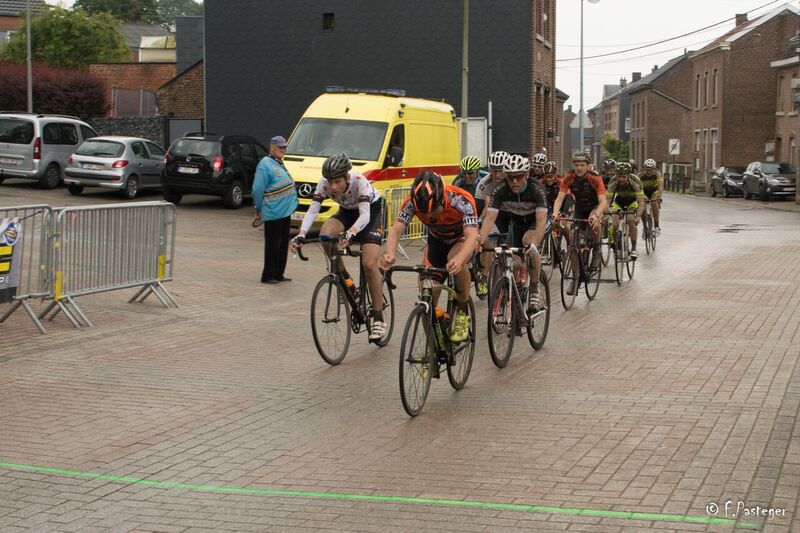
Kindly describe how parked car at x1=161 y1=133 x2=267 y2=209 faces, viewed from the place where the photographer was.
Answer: facing away from the viewer and to the right of the viewer

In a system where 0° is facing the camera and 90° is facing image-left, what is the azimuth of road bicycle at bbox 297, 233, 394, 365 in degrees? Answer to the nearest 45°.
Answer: approximately 45°

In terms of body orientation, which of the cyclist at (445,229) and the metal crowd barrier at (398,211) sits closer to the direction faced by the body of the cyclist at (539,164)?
the cyclist

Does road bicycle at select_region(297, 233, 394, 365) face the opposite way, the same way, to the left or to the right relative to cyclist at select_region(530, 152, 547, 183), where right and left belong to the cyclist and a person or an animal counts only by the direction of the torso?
the same way

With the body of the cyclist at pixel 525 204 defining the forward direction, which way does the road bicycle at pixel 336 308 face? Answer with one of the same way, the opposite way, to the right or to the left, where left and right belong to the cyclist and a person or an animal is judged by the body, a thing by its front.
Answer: the same way

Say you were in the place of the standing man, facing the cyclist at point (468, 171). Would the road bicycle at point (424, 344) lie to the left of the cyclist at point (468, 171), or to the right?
right

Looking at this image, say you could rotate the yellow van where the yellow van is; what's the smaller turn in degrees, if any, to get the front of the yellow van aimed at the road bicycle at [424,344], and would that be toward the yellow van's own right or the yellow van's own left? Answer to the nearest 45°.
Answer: approximately 45° to the yellow van's own left

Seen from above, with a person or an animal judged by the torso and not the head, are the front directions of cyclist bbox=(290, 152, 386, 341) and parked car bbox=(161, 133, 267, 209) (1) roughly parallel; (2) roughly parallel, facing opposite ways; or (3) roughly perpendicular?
roughly parallel, facing opposite ways

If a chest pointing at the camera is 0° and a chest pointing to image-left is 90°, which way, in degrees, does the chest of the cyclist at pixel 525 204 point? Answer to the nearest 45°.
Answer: approximately 45°

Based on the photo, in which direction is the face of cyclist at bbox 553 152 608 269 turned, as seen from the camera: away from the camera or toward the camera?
toward the camera

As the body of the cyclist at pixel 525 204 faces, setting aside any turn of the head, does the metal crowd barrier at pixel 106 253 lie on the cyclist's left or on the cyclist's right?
on the cyclist's right

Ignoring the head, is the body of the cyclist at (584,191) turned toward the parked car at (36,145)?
no

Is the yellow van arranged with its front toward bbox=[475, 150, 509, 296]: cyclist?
no

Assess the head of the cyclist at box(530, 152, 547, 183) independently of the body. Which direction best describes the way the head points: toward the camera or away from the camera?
toward the camera

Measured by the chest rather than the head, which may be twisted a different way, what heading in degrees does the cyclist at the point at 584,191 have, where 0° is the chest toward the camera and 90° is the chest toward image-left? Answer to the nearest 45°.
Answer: approximately 45°

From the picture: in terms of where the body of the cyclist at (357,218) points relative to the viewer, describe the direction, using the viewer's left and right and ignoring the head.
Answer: facing the viewer and to the left of the viewer

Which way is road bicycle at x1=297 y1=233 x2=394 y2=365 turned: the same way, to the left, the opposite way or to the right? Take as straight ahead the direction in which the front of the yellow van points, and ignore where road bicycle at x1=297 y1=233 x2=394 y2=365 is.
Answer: the same way

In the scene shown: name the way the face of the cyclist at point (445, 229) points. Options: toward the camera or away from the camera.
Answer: toward the camera

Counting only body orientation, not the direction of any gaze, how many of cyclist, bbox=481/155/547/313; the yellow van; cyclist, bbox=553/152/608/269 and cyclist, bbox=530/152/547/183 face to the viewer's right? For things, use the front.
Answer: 0
